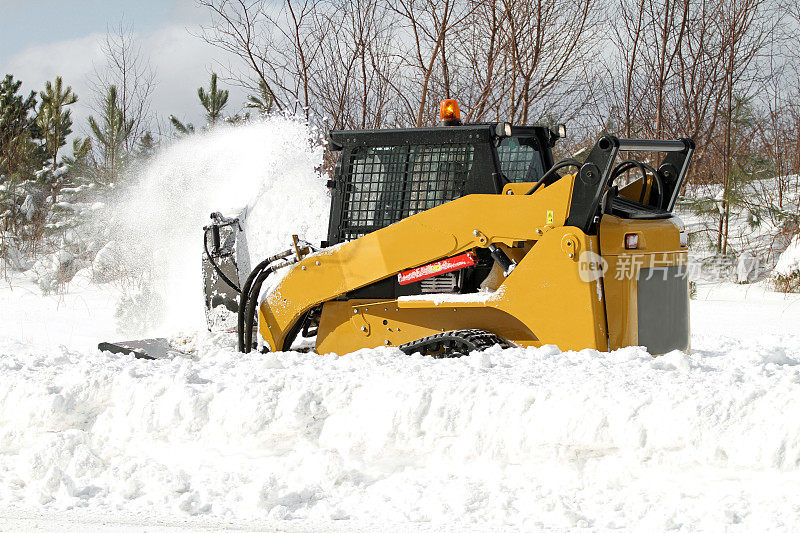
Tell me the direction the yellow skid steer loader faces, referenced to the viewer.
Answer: facing away from the viewer and to the left of the viewer

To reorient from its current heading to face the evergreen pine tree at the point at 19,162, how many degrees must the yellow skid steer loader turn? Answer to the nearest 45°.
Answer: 0° — it already faces it

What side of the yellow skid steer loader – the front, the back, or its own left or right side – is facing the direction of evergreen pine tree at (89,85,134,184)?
front

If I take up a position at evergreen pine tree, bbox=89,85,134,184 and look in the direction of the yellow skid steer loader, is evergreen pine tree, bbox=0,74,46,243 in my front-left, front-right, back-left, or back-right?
front-right

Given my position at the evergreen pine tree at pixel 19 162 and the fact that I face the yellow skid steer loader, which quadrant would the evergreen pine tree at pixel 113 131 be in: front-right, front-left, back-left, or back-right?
front-left

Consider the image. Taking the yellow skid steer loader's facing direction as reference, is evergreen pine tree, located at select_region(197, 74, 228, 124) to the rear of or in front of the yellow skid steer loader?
in front
